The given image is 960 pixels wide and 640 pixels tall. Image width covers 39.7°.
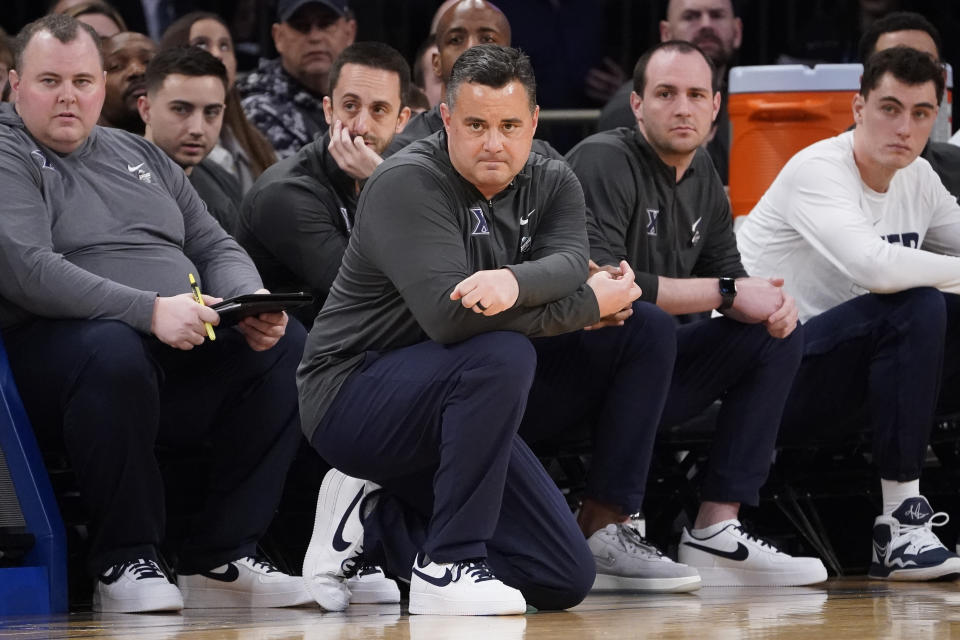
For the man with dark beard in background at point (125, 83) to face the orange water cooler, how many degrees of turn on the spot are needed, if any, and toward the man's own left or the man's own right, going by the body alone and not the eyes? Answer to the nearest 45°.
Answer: approximately 45° to the man's own left

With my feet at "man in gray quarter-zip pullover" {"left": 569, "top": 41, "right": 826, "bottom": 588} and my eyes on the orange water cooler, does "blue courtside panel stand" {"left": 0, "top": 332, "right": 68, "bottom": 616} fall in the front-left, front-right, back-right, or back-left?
back-left

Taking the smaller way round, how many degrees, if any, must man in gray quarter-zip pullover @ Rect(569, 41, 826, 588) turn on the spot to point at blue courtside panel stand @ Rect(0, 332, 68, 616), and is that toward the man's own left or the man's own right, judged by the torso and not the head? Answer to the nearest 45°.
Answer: approximately 90° to the man's own right

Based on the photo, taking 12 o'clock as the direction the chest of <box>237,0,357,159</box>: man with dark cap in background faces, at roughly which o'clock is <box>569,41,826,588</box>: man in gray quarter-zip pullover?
The man in gray quarter-zip pullover is roughly at 11 o'clock from the man with dark cap in background.

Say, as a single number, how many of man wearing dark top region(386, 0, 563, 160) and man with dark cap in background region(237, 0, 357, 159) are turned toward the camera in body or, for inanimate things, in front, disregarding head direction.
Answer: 2

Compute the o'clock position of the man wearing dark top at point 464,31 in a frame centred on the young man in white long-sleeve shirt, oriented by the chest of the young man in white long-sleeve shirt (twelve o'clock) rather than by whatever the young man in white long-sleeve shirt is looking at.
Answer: The man wearing dark top is roughly at 5 o'clock from the young man in white long-sleeve shirt.

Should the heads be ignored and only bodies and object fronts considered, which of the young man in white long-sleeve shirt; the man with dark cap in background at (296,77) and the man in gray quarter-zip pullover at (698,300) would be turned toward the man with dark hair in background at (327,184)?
the man with dark cap in background at (296,77)

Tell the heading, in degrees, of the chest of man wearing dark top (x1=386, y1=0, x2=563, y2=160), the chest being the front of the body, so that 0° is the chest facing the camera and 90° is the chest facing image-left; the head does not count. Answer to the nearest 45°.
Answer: approximately 0°
